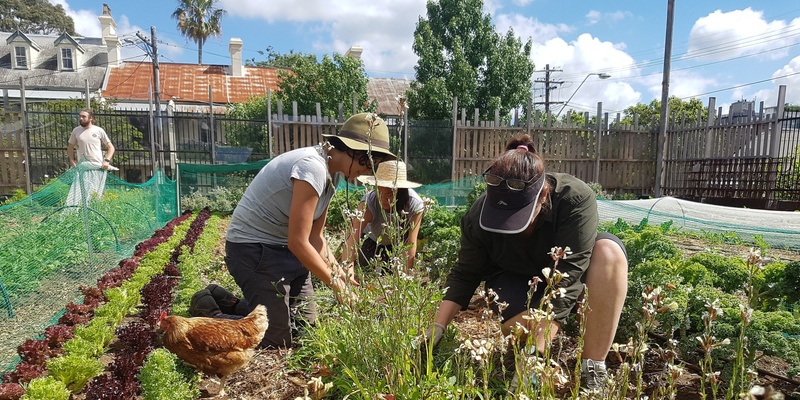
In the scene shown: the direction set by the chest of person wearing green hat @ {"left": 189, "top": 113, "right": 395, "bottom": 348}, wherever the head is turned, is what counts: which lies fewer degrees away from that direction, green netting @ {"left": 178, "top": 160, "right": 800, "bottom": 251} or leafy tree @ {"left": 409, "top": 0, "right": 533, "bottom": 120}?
the green netting

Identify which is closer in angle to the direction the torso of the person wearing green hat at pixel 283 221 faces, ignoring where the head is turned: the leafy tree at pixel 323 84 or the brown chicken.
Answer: the leafy tree

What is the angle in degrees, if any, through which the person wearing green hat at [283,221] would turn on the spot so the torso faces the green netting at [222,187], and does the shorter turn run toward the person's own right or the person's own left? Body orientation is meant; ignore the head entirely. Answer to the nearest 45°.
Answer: approximately 90° to the person's own left

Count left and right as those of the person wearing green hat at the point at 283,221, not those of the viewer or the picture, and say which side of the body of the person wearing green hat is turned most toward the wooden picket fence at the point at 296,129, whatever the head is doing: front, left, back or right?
left

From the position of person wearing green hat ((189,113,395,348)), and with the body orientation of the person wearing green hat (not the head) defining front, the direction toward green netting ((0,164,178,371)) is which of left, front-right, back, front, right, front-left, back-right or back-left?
back-left

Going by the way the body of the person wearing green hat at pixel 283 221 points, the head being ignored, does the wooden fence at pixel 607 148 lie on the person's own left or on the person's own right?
on the person's own left

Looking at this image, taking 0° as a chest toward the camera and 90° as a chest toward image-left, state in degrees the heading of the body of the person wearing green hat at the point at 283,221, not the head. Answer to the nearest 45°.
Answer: approximately 270°

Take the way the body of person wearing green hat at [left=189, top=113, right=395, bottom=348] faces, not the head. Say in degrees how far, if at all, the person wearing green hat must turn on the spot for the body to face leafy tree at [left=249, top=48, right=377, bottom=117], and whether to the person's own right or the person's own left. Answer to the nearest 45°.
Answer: approximately 90° to the person's own left

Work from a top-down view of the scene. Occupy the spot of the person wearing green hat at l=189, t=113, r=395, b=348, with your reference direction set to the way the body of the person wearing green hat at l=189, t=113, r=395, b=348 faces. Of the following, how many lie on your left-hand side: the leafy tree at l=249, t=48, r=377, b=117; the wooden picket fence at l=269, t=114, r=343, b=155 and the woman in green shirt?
2

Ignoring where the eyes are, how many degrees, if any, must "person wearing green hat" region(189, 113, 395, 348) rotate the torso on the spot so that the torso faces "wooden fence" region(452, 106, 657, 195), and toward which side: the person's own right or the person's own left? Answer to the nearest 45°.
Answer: approximately 45° to the person's own left

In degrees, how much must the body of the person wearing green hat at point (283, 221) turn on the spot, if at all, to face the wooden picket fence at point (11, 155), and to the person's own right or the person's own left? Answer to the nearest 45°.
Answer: approximately 135° to the person's own left
